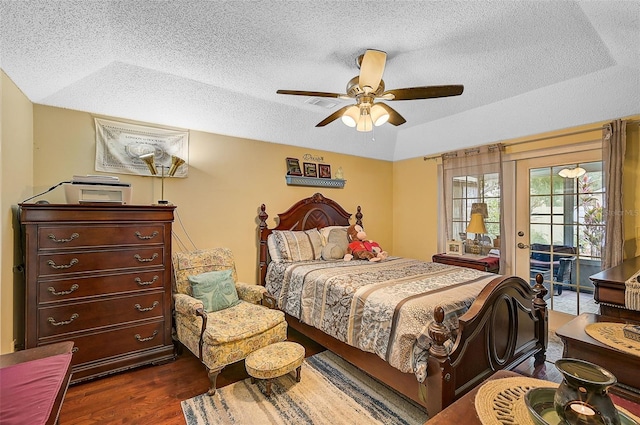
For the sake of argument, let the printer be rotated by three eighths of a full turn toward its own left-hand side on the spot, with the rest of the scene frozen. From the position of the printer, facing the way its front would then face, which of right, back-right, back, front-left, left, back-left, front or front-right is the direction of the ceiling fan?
right

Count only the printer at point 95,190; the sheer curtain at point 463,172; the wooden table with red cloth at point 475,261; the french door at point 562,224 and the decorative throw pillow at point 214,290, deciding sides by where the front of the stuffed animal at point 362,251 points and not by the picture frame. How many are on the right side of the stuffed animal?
2

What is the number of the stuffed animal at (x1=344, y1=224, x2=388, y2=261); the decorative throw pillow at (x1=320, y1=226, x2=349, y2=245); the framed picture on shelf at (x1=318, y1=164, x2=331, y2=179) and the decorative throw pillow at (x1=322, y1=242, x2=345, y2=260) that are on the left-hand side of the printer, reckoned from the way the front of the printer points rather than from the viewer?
4

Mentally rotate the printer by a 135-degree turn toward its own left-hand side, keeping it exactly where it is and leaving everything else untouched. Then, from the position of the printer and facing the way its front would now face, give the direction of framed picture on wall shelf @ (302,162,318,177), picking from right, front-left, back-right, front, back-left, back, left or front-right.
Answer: front-right

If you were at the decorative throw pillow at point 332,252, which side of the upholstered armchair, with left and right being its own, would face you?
left

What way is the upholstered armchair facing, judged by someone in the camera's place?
facing the viewer and to the right of the viewer

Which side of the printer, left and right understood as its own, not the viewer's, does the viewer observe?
front

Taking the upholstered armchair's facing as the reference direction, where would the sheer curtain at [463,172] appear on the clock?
The sheer curtain is roughly at 10 o'clock from the upholstered armchair.

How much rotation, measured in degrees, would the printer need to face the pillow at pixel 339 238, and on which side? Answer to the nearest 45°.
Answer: approximately 90° to its left

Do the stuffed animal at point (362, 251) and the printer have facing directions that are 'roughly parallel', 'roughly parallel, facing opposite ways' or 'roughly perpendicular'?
roughly parallel

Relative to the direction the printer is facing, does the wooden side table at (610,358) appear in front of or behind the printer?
in front

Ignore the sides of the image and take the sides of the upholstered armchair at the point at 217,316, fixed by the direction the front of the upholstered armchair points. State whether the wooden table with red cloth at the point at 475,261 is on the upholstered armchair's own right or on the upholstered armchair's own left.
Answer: on the upholstered armchair's own left

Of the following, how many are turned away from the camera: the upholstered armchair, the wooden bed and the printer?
0

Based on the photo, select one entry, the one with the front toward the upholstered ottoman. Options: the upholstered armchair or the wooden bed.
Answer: the upholstered armchair

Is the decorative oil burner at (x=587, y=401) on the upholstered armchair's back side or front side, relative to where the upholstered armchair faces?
on the front side

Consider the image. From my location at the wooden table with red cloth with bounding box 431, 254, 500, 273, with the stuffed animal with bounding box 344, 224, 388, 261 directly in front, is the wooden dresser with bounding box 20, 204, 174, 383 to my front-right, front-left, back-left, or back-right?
front-left
